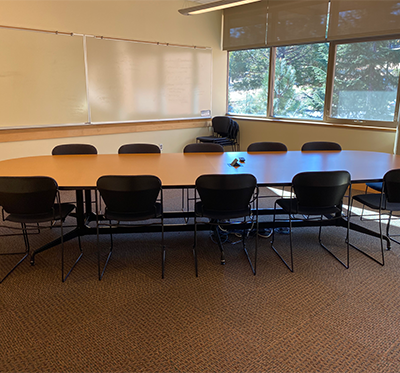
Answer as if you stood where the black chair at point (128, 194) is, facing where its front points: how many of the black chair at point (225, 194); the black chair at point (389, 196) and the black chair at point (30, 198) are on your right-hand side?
2

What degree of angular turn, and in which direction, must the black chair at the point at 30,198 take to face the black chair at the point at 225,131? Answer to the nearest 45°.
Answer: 0° — it already faces it

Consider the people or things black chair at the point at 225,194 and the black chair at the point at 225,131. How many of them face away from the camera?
1

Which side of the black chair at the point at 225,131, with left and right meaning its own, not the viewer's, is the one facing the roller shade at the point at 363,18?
left

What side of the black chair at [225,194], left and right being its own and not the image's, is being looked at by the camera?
back

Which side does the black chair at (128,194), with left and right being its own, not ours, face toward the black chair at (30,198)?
left

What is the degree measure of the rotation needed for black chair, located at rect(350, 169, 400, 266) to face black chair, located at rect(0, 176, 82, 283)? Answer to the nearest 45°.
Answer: approximately 90° to its left

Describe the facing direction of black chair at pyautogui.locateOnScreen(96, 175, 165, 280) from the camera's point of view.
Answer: facing away from the viewer

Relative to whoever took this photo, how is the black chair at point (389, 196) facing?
facing away from the viewer and to the left of the viewer

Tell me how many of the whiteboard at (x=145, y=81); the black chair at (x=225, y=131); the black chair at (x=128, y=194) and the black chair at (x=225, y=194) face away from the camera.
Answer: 2

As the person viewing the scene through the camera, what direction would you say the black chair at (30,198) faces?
facing away from the viewer and to the right of the viewer

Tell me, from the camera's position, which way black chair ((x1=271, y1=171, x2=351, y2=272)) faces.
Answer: facing away from the viewer and to the left of the viewer

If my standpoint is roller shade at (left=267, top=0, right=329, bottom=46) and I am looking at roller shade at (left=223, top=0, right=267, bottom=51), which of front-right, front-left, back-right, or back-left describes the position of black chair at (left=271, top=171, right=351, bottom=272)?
back-left
